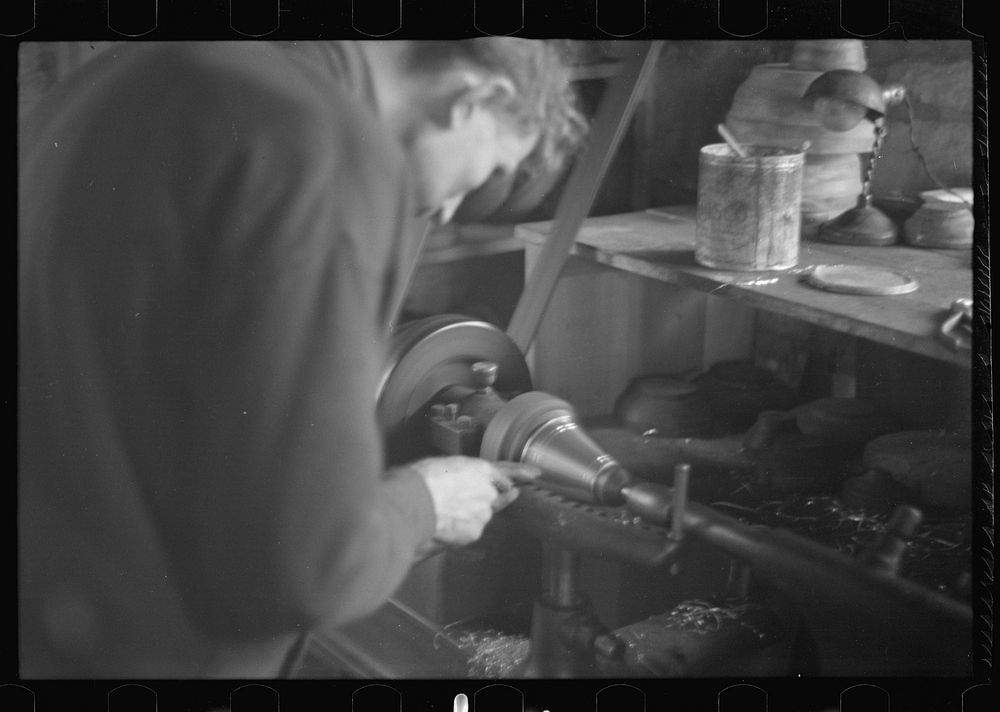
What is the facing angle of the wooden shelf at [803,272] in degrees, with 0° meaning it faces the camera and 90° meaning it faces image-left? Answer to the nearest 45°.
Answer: approximately 45°

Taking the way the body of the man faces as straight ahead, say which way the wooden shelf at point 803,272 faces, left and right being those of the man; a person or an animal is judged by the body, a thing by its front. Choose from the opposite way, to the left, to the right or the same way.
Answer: the opposite way

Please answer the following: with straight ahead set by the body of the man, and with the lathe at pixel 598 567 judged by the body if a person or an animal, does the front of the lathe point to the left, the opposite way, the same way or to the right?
the opposite way

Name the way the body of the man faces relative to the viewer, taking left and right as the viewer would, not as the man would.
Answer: facing away from the viewer and to the right of the viewer
